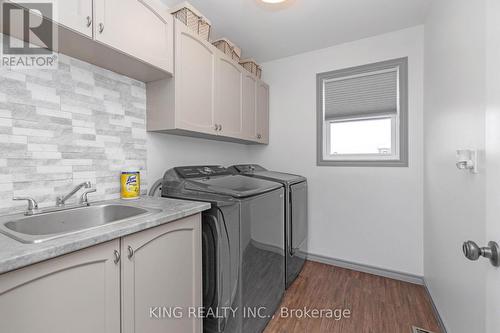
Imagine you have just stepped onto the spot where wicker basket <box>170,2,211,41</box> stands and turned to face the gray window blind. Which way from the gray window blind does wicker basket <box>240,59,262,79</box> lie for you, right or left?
left

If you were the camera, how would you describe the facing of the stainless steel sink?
facing the viewer and to the right of the viewer

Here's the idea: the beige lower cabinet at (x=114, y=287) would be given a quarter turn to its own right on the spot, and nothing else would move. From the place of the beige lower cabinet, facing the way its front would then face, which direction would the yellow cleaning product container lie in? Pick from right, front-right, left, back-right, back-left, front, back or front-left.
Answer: back-right

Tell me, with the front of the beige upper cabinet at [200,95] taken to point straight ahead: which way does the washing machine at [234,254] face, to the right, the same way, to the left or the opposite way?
the same way

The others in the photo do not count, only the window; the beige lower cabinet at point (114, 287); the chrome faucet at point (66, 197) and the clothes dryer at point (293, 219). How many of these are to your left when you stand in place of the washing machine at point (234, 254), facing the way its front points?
2

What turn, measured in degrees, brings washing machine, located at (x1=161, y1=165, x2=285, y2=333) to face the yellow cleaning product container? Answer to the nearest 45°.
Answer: approximately 135° to its right

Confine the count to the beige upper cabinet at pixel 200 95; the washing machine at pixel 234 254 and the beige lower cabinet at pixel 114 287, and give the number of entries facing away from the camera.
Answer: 0

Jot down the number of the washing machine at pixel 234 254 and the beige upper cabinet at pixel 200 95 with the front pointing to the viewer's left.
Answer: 0

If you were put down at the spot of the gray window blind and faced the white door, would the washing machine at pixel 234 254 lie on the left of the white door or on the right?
right

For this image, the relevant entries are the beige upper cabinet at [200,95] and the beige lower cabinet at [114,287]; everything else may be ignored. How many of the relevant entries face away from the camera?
0

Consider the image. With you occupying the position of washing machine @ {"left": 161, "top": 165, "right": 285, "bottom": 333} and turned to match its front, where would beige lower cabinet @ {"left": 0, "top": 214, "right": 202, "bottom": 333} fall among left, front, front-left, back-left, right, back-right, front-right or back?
right

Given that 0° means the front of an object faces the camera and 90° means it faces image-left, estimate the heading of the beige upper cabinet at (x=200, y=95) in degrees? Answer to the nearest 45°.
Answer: approximately 315°

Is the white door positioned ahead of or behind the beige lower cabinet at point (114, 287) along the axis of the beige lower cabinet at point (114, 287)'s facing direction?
ahead

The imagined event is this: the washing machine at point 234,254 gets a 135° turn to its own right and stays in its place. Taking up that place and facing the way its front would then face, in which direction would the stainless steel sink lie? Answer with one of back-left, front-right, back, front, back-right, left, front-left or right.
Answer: front

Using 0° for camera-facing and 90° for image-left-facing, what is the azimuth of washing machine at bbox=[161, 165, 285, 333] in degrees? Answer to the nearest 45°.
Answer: approximately 315°
